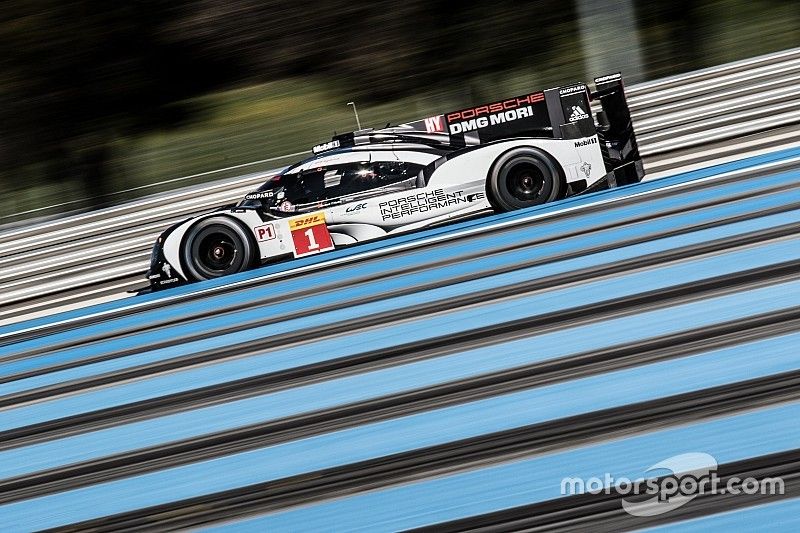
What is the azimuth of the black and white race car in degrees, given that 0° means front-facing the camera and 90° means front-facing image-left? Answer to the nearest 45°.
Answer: approximately 90°
